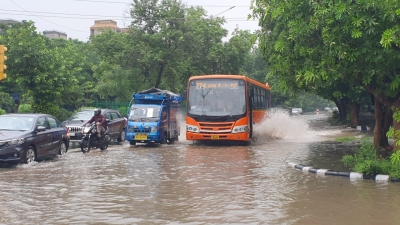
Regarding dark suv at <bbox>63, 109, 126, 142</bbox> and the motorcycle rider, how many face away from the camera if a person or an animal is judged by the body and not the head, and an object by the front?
0

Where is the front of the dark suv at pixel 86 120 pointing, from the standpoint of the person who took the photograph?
facing the viewer and to the left of the viewer

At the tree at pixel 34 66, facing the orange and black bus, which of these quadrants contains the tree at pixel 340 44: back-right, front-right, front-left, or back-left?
front-right

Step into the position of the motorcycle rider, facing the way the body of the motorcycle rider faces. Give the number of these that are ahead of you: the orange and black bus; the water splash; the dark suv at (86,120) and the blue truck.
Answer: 0

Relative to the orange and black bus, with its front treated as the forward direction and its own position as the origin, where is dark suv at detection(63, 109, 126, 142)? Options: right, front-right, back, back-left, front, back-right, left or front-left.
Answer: right

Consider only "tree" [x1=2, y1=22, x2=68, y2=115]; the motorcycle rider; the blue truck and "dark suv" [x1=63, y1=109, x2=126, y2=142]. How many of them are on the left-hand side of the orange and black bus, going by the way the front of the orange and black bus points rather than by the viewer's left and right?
0

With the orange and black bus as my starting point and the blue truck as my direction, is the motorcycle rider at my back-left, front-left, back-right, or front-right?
front-left

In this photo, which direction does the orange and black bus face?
toward the camera

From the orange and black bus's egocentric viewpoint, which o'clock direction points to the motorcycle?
The motorcycle is roughly at 2 o'clock from the orange and black bus.

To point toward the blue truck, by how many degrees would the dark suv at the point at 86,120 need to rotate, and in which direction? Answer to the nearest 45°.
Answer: approximately 90° to its left

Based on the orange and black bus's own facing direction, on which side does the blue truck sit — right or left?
on its right

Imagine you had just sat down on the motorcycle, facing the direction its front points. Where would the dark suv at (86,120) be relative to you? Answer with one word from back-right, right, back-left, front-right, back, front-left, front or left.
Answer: back-right

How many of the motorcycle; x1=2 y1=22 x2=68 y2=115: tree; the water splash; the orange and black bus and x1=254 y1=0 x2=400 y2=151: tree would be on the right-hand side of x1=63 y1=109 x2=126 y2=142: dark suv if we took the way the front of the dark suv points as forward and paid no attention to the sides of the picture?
1

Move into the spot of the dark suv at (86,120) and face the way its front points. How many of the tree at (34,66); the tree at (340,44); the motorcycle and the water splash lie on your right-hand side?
1

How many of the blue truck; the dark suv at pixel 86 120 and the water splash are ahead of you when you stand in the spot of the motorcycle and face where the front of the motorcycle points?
0

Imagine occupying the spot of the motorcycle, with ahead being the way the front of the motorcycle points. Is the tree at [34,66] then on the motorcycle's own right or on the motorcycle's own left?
on the motorcycle's own right

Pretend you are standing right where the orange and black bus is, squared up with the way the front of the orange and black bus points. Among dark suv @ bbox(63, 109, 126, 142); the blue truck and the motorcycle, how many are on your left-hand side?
0

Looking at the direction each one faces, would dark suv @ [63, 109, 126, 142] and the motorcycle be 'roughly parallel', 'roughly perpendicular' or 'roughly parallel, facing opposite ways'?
roughly parallel

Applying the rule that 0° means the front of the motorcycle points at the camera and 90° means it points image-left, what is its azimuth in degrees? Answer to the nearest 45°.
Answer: approximately 45°

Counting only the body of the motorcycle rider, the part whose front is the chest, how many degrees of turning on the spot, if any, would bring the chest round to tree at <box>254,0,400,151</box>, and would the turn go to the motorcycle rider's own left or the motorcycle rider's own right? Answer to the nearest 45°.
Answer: approximately 90° to the motorcycle rider's own left
